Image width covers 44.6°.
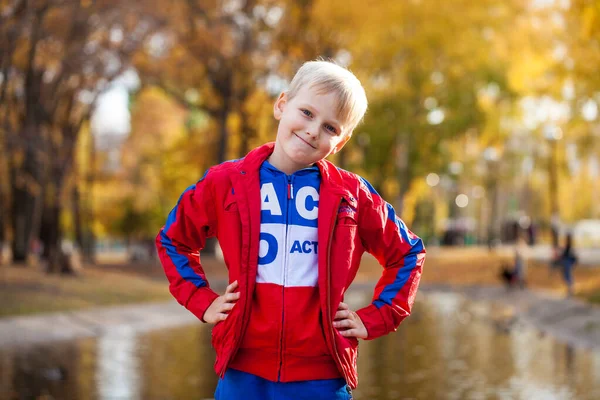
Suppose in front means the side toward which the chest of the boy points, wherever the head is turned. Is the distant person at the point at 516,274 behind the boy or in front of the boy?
behind

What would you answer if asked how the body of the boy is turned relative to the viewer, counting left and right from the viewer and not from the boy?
facing the viewer

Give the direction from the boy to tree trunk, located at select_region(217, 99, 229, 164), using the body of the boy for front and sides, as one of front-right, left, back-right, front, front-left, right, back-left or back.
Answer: back
